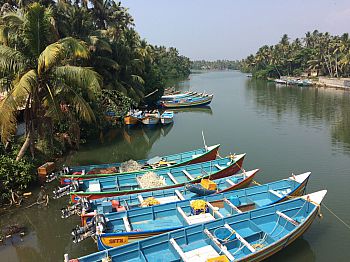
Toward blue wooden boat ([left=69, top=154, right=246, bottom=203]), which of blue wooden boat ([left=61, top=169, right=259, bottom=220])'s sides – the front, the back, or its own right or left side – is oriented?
left

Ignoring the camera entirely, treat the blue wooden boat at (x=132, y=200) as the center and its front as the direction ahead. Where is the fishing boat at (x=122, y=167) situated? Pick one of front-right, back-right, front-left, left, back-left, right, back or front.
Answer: left

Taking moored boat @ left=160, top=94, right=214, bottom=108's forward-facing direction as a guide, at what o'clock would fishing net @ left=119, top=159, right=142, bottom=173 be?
The fishing net is roughly at 3 o'clock from the moored boat.

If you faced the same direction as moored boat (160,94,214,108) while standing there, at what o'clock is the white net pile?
The white net pile is roughly at 3 o'clock from the moored boat.

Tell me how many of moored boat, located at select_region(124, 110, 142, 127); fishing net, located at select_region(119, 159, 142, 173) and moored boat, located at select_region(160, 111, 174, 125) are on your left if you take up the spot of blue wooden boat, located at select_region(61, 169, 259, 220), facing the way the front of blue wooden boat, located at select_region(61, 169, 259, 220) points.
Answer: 3

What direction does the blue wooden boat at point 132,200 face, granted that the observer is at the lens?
facing to the right of the viewer

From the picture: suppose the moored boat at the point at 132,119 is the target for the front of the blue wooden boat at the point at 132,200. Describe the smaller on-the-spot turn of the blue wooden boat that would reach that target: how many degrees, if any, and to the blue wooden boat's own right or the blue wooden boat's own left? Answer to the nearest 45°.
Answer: approximately 90° to the blue wooden boat's own left

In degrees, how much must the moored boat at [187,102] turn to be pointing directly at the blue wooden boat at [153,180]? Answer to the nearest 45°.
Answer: approximately 90° to its right

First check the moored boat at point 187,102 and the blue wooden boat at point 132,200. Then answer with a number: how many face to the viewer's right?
2

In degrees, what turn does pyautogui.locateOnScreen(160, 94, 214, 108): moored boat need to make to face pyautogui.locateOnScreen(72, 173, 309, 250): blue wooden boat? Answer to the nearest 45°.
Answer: approximately 90° to its right

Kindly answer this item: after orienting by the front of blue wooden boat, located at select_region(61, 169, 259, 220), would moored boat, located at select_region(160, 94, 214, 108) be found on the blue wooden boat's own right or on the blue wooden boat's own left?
on the blue wooden boat's own left

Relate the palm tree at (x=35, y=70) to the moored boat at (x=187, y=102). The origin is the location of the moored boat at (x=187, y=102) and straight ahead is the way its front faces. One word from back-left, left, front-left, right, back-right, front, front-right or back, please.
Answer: right

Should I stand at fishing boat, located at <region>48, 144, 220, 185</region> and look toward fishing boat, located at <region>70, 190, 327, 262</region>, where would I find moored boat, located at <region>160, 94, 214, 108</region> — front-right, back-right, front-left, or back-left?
back-left

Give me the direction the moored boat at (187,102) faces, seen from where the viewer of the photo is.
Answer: facing to the right of the viewer
